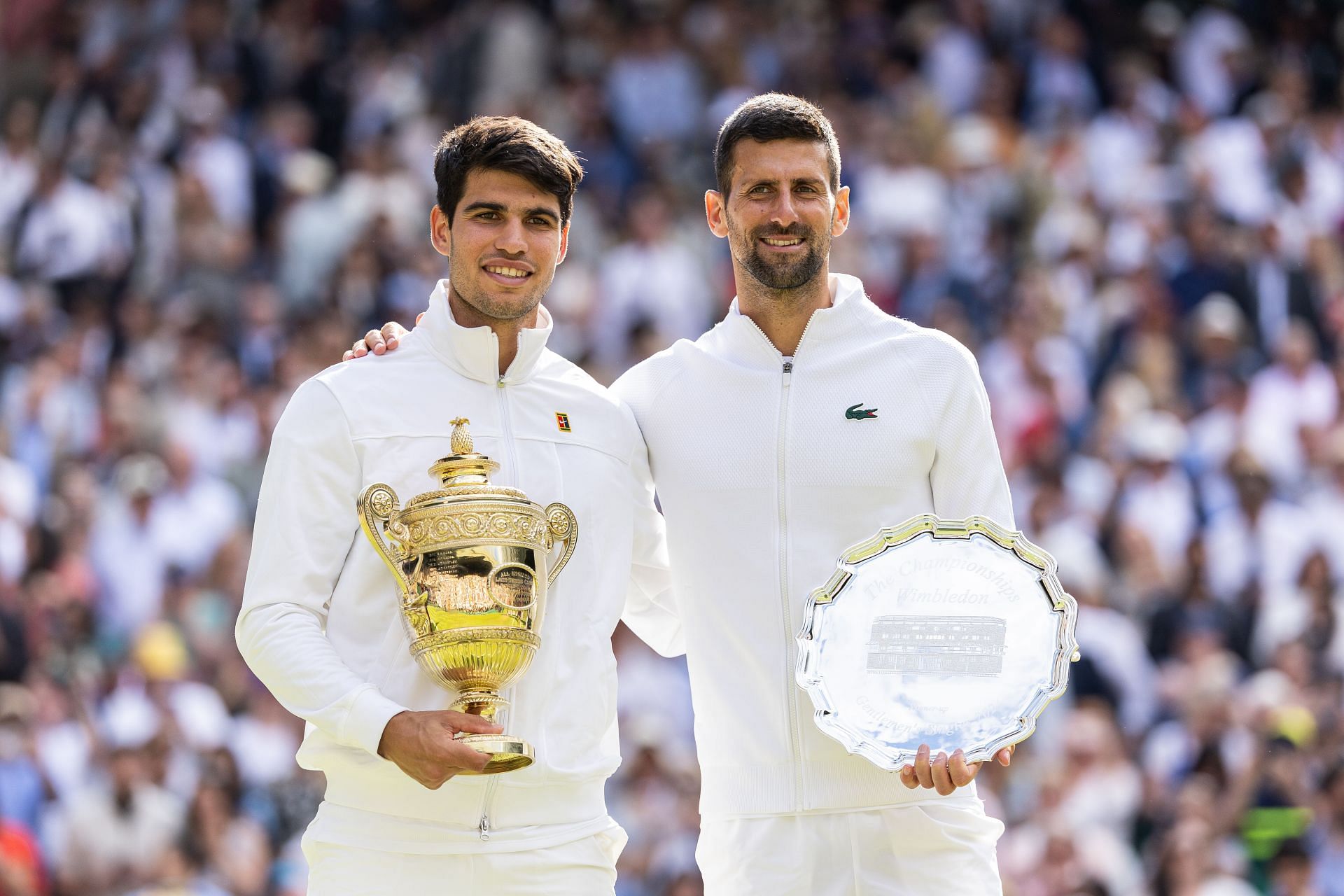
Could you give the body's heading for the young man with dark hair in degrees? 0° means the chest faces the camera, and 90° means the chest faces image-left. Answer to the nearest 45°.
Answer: approximately 0°
